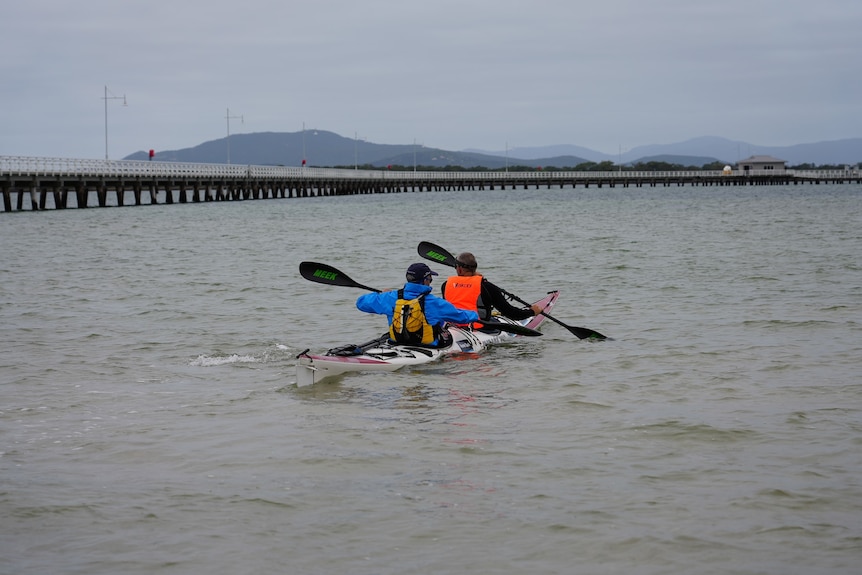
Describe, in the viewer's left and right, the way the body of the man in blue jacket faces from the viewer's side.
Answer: facing away from the viewer and to the right of the viewer

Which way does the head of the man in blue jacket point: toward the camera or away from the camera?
away from the camera

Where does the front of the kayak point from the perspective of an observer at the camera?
facing away from the viewer and to the right of the viewer
